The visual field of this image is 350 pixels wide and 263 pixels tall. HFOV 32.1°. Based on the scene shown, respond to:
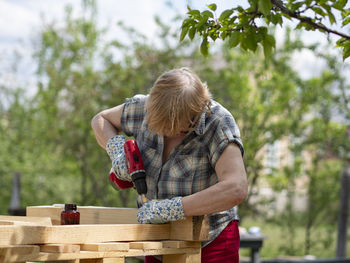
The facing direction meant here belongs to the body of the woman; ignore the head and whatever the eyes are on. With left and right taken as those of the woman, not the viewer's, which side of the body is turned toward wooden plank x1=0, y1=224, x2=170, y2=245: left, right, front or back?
front

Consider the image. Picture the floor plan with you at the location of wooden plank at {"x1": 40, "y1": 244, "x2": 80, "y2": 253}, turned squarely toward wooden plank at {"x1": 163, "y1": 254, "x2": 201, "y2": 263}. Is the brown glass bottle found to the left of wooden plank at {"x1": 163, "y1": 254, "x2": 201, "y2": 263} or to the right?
left

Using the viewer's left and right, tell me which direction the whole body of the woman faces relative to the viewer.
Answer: facing the viewer and to the left of the viewer

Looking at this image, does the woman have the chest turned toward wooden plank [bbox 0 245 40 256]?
yes

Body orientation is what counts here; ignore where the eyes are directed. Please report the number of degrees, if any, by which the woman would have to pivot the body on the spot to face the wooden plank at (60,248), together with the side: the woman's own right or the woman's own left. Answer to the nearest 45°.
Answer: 0° — they already face it
